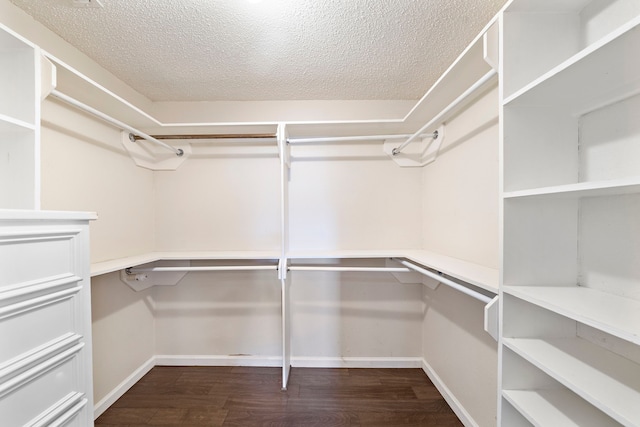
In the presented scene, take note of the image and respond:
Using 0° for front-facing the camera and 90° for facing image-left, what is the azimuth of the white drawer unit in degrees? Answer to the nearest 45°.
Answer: approximately 315°

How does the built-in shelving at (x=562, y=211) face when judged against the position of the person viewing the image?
facing the viewer and to the left of the viewer

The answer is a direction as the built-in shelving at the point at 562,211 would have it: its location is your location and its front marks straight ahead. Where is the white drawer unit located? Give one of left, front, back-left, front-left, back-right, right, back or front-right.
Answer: front

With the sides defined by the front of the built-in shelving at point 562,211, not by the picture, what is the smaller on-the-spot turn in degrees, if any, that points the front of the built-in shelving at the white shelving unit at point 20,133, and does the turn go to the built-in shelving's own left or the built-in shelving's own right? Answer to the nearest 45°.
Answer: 0° — it already faces it

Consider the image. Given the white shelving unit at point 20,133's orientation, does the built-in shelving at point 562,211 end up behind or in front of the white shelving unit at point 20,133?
in front

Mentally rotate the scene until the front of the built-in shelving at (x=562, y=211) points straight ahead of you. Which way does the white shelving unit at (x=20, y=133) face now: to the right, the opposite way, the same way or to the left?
the opposite way

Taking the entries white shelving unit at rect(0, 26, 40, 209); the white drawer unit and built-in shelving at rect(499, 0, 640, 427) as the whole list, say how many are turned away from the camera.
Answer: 0

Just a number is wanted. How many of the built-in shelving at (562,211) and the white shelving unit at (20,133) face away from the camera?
0

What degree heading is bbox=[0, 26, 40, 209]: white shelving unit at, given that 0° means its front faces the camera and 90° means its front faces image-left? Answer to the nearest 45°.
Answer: approximately 315°

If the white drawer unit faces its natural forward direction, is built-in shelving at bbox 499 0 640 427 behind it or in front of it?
in front
